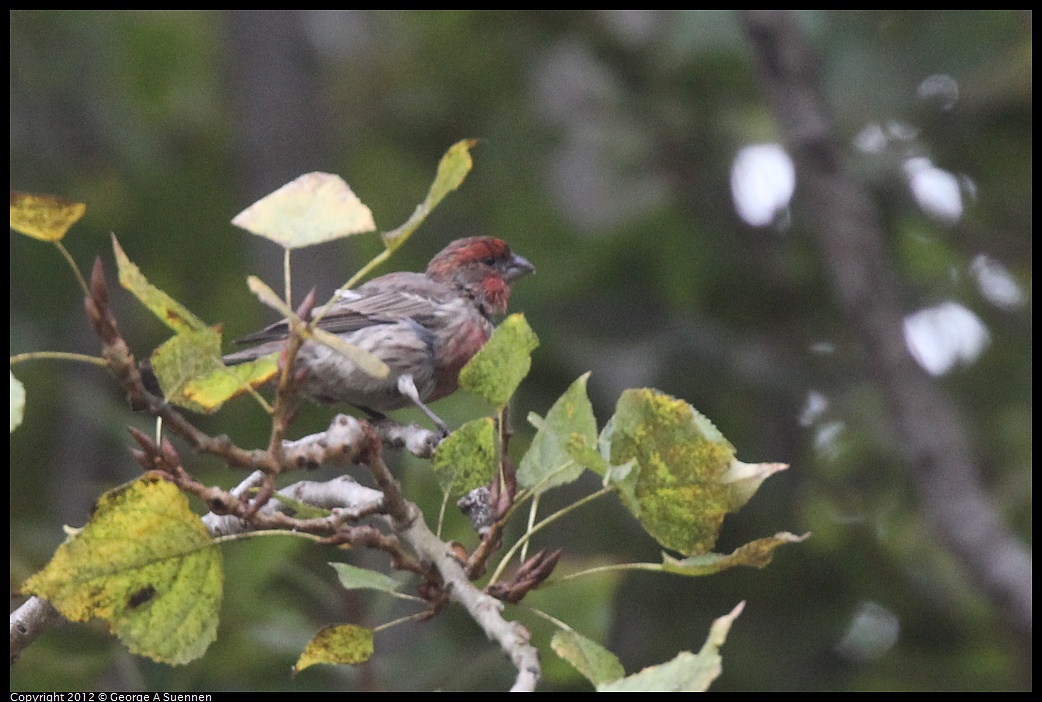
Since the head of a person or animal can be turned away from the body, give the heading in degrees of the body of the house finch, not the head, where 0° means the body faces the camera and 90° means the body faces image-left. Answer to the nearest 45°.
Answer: approximately 270°

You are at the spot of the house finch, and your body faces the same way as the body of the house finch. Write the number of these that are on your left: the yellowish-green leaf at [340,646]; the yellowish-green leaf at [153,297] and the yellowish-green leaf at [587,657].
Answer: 0

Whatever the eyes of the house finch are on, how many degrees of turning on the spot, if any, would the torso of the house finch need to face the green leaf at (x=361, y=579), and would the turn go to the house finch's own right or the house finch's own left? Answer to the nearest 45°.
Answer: approximately 90° to the house finch's own right

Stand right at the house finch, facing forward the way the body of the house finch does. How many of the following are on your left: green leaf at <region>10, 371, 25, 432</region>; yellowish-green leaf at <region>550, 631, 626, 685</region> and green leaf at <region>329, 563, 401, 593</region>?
0

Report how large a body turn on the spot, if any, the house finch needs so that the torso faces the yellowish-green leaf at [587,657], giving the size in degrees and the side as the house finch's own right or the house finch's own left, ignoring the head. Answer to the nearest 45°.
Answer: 0° — it already faces it

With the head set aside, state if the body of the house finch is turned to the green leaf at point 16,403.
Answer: no

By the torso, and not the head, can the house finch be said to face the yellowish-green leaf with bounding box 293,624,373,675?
no
